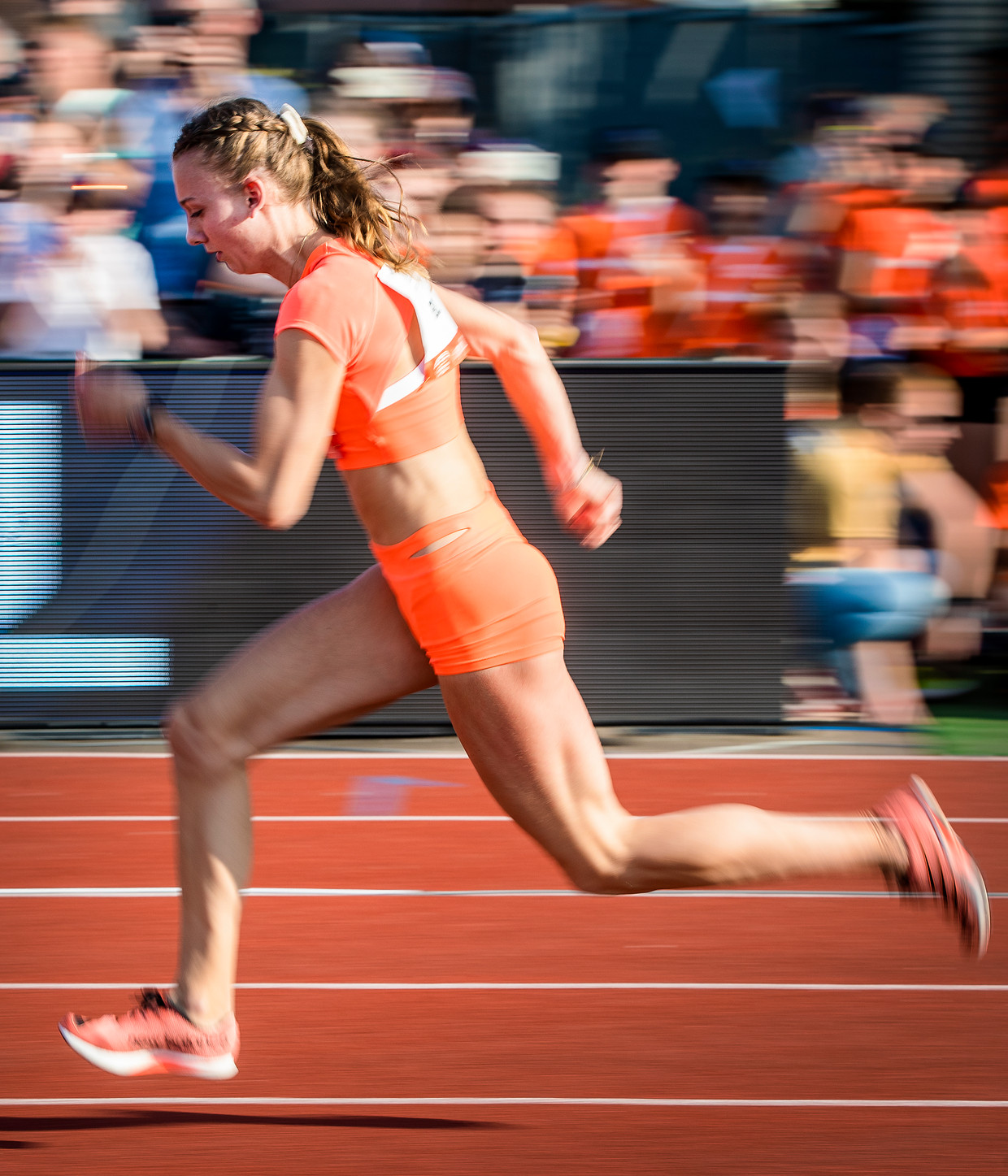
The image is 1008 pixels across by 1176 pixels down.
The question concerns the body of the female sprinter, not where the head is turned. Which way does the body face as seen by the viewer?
to the viewer's left

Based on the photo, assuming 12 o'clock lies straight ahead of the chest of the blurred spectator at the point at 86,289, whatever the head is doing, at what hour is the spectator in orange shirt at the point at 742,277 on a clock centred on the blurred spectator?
The spectator in orange shirt is roughly at 9 o'clock from the blurred spectator.

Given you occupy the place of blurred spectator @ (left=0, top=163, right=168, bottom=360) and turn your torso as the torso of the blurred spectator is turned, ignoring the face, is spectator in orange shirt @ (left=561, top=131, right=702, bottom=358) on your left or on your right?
on your left

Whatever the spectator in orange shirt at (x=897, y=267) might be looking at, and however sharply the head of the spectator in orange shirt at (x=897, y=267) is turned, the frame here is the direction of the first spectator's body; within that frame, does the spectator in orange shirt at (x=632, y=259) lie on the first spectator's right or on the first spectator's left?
on the first spectator's right

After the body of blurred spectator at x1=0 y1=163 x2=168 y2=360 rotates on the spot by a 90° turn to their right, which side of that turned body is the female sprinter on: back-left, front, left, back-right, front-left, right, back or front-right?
left

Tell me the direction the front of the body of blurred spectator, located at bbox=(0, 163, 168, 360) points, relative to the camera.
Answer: toward the camera

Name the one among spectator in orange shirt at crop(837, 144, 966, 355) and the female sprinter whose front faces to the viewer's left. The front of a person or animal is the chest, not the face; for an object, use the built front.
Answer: the female sprinter

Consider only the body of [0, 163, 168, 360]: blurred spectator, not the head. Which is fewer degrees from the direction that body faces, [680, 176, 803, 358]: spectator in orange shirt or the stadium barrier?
the stadium barrier

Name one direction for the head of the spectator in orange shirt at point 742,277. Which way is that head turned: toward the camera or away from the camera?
toward the camera

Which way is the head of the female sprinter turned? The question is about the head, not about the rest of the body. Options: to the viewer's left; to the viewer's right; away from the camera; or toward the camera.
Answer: to the viewer's left

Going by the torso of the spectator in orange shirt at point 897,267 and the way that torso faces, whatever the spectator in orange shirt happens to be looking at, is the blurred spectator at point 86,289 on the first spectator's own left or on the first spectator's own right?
on the first spectator's own right

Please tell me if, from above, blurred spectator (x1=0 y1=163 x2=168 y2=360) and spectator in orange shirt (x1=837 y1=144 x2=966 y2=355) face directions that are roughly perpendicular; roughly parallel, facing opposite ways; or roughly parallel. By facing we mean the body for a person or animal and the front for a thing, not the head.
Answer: roughly parallel

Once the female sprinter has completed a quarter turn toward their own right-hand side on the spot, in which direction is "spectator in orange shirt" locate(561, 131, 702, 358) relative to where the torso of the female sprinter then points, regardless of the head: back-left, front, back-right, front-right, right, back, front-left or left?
front

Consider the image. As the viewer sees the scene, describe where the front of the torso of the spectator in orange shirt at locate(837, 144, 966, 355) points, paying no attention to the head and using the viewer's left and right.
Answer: facing the viewer and to the right of the viewer
